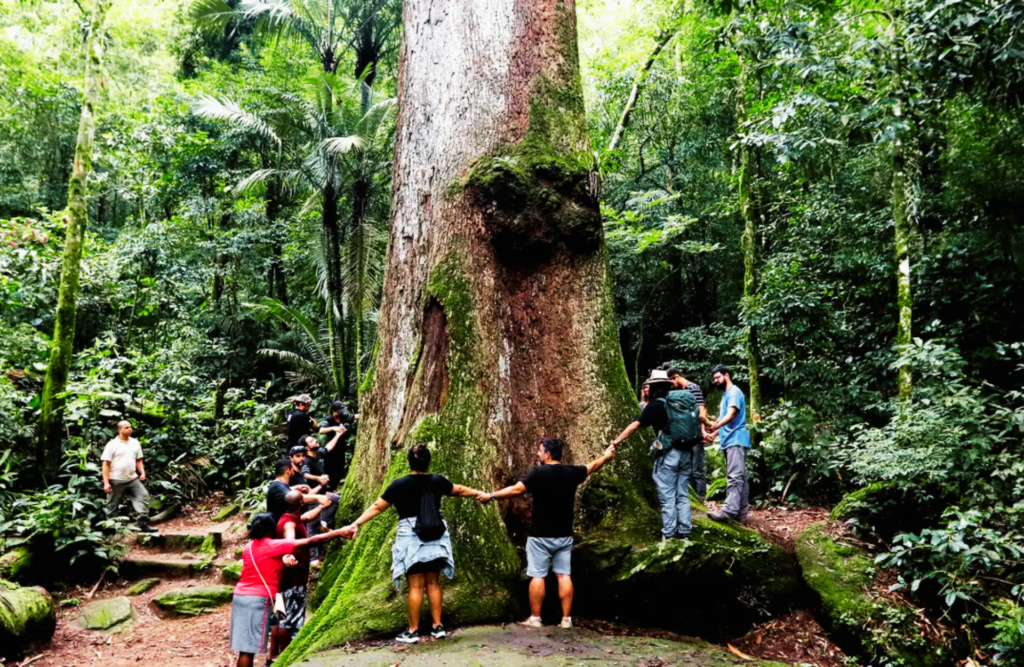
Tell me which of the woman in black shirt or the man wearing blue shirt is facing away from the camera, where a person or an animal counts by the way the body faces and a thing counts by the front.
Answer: the woman in black shirt

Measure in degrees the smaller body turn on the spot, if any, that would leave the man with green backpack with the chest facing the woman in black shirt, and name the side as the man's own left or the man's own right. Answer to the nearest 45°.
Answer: approximately 90° to the man's own left

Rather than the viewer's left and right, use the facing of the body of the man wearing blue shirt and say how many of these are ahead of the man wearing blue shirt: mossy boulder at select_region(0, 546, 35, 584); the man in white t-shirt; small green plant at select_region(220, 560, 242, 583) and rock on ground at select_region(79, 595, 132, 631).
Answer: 4

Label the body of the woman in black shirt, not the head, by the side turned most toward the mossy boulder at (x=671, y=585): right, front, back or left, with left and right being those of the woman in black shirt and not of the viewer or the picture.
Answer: right

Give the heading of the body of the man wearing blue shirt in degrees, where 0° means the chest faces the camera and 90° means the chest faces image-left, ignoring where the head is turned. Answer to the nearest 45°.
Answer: approximately 90°

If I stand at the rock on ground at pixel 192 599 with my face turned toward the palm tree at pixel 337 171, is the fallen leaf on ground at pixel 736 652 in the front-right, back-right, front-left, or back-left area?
back-right

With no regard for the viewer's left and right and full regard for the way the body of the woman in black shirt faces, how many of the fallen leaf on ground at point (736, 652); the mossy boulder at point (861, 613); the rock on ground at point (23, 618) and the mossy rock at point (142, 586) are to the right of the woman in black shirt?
2

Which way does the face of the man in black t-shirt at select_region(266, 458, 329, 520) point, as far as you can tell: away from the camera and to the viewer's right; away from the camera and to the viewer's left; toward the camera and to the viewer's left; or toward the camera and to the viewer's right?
away from the camera and to the viewer's right

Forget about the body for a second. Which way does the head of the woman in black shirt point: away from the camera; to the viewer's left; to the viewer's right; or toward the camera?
away from the camera

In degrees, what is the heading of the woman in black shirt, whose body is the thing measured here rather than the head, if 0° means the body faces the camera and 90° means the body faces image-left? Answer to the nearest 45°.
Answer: approximately 180°

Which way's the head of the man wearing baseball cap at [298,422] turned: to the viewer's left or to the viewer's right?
to the viewer's right

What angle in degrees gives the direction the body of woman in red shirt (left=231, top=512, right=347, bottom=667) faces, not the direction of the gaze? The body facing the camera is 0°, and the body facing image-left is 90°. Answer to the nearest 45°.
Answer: approximately 225°

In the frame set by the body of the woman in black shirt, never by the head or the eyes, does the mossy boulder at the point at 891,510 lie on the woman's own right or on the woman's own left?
on the woman's own right

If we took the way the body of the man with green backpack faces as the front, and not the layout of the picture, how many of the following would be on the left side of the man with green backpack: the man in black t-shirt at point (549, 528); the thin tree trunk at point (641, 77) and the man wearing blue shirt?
1

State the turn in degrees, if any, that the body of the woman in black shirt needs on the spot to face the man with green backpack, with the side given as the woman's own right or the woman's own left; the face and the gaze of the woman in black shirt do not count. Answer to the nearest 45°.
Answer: approximately 90° to the woman's own right

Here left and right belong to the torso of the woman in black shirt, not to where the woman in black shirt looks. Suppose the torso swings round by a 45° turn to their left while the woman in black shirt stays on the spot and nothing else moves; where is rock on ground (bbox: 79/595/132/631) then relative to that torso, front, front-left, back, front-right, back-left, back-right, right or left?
front

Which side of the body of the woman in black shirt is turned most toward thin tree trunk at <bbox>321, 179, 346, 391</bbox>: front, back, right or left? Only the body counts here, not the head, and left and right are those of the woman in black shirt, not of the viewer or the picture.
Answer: front

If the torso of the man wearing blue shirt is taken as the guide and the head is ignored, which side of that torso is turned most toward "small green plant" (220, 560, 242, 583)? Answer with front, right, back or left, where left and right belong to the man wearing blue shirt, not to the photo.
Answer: front
